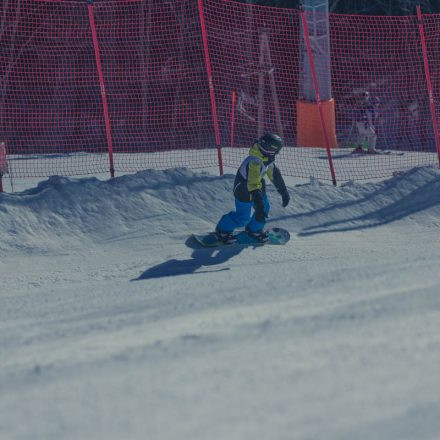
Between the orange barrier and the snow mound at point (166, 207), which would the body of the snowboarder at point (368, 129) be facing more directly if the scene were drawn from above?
the snow mound

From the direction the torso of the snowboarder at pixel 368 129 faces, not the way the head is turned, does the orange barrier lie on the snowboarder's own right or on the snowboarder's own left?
on the snowboarder's own right

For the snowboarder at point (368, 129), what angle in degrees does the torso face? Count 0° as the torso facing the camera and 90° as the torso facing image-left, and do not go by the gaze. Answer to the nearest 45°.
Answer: approximately 0°
